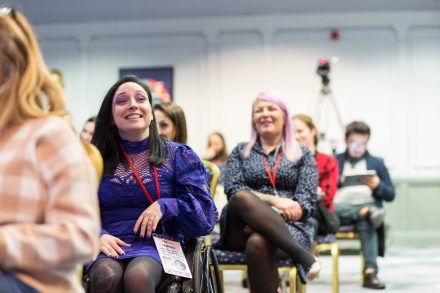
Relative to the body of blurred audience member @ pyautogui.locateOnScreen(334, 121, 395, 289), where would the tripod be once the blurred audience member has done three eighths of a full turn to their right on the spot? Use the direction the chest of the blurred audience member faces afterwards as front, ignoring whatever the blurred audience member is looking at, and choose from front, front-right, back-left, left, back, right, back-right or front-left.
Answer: front

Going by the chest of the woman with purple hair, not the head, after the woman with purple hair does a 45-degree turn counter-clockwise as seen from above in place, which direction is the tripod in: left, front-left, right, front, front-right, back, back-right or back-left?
back-left

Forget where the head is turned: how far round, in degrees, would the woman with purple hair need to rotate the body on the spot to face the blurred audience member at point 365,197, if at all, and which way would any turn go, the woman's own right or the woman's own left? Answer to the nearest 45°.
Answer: approximately 135° to the woman's own left

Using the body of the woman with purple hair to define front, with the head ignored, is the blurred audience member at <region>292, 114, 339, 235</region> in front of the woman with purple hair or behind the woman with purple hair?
behind

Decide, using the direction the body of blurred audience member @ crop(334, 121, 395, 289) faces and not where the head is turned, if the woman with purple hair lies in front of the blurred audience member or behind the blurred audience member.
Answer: in front

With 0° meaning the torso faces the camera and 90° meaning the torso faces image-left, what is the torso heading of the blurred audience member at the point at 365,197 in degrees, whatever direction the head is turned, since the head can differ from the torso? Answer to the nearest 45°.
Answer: approximately 45°

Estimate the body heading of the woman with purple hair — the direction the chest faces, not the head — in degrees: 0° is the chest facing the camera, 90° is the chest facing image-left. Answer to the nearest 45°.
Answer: approximately 0°

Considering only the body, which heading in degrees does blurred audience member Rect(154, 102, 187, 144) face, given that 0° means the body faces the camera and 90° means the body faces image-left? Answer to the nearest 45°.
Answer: approximately 45°
